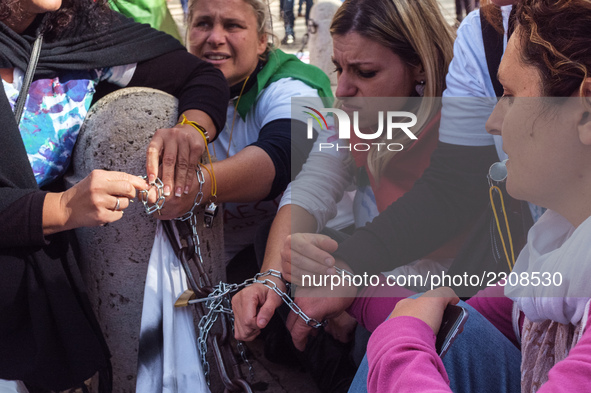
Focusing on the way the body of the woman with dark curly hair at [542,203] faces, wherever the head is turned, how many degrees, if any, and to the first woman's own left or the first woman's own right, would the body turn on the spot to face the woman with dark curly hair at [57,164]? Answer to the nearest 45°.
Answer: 0° — they already face them

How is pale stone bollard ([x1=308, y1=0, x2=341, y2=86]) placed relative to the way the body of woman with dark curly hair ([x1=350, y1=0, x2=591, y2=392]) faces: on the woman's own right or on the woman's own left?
on the woman's own right

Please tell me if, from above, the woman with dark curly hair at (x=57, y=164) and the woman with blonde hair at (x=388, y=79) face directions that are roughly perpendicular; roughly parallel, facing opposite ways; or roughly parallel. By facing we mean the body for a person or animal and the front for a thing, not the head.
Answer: roughly perpendicular

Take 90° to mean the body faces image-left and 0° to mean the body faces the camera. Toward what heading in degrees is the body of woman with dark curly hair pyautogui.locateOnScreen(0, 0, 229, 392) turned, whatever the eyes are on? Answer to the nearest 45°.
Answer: approximately 315°

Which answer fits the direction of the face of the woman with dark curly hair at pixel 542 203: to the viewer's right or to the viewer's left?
to the viewer's left

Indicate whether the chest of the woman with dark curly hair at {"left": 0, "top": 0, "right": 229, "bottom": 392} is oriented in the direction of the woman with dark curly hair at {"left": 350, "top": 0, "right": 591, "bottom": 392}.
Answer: yes

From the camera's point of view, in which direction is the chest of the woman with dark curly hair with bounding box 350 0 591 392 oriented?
to the viewer's left

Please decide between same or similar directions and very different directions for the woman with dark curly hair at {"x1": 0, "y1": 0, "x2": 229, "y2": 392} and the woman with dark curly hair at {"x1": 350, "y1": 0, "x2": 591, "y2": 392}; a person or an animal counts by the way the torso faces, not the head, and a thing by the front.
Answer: very different directions

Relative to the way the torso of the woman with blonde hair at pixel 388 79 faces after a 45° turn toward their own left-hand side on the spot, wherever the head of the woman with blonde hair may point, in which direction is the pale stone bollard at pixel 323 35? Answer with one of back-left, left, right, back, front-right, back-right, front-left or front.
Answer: back

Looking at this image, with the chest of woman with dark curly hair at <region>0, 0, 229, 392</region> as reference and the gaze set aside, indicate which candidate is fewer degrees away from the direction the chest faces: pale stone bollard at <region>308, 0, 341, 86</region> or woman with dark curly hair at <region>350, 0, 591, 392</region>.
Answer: the woman with dark curly hair

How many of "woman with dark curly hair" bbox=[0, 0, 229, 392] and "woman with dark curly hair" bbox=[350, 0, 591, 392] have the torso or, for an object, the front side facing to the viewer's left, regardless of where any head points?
1
